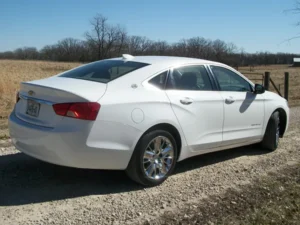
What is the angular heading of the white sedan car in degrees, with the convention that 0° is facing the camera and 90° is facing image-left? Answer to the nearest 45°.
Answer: approximately 225°
